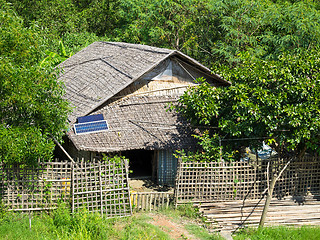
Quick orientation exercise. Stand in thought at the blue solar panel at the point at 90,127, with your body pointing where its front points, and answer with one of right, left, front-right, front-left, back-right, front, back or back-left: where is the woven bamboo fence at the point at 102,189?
front

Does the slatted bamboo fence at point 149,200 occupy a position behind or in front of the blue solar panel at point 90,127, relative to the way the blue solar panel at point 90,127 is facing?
in front

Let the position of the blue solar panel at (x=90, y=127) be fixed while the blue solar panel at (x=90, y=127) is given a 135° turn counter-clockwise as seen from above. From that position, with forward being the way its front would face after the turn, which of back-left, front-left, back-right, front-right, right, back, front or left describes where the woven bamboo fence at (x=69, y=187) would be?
back-right

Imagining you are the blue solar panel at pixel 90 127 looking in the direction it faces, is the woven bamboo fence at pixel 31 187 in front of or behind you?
in front

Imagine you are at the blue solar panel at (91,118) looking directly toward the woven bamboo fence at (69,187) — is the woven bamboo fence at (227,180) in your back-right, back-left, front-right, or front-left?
front-left

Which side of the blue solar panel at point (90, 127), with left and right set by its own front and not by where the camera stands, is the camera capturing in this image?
front

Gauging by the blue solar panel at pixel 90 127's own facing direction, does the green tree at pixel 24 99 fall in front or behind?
in front

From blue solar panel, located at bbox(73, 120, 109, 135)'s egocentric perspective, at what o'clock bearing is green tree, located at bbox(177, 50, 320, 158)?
The green tree is roughly at 10 o'clock from the blue solar panel.

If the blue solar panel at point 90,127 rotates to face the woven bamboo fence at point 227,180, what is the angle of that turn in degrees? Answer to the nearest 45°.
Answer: approximately 45° to its left

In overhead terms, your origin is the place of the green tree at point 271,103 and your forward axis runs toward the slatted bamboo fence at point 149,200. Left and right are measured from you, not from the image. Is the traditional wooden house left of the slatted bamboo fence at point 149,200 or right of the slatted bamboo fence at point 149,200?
right
